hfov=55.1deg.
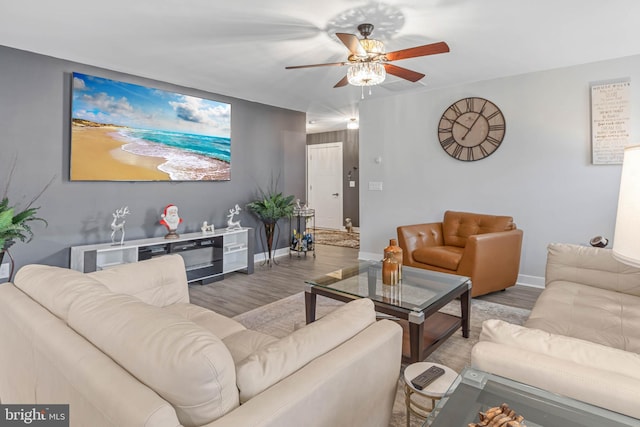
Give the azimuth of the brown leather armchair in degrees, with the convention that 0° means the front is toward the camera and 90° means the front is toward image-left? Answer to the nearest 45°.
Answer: approximately 45°

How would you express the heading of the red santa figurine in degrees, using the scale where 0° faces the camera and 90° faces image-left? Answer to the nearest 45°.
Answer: approximately 315°
